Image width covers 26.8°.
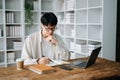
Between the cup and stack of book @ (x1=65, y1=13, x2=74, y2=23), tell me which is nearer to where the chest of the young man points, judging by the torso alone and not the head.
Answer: the cup

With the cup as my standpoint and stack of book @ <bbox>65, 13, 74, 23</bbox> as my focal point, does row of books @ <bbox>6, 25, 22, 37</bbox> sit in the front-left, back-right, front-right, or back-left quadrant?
front-left

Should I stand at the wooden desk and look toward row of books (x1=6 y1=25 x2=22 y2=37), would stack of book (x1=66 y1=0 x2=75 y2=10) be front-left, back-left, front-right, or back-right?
front-right

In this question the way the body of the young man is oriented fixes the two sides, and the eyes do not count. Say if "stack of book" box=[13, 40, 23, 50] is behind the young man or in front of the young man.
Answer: behind

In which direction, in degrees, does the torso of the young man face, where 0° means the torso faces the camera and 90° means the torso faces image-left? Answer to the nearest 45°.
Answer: approximately 315°

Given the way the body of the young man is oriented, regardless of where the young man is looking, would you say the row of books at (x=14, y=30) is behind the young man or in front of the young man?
behind
